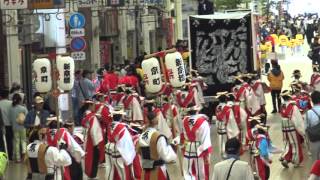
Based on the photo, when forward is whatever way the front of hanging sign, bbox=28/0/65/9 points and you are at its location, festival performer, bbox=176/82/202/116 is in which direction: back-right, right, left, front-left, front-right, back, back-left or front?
left

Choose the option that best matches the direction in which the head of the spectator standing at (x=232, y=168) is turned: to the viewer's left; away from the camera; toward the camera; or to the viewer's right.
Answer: away from the camera

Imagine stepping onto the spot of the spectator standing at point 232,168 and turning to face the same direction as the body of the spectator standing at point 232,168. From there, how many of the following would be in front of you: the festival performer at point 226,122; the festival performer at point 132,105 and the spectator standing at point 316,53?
3

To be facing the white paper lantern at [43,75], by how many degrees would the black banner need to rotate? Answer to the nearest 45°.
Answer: approximately 45° to its right

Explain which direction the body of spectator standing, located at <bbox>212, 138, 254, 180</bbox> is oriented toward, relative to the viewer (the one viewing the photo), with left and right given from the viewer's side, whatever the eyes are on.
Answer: facing away from the viewer

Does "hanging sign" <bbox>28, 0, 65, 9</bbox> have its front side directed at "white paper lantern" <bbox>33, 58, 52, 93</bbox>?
yes

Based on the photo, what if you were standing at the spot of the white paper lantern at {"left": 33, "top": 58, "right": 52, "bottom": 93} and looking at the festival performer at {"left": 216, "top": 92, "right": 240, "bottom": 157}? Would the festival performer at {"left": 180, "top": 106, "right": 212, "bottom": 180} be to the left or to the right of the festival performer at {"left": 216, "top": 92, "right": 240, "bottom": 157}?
right

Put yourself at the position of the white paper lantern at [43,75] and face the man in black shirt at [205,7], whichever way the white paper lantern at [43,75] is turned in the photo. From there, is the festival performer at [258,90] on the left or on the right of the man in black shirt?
right

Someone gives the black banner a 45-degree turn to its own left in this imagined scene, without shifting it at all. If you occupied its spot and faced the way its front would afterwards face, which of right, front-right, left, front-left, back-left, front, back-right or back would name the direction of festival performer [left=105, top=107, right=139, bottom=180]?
front-right

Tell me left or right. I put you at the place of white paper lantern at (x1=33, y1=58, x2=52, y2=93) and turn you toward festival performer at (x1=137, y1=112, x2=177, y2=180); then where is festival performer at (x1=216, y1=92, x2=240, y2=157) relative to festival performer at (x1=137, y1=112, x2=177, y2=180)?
left

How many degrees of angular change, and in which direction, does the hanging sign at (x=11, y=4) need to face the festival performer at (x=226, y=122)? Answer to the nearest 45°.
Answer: approximately 45° to its left
